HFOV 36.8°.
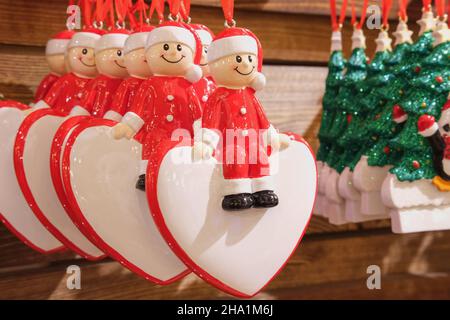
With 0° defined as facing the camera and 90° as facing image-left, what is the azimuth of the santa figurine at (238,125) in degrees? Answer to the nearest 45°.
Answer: approximately 315°

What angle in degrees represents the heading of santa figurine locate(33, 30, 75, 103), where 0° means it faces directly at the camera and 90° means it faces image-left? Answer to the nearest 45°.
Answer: approximately 315°

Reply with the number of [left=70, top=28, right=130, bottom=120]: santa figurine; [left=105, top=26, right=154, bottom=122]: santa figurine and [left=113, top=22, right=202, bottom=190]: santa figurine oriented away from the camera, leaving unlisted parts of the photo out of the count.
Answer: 0

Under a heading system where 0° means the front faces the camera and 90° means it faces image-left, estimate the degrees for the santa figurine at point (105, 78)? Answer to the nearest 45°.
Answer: approximately 315°

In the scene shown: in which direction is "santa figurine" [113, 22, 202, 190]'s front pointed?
toward the camera
